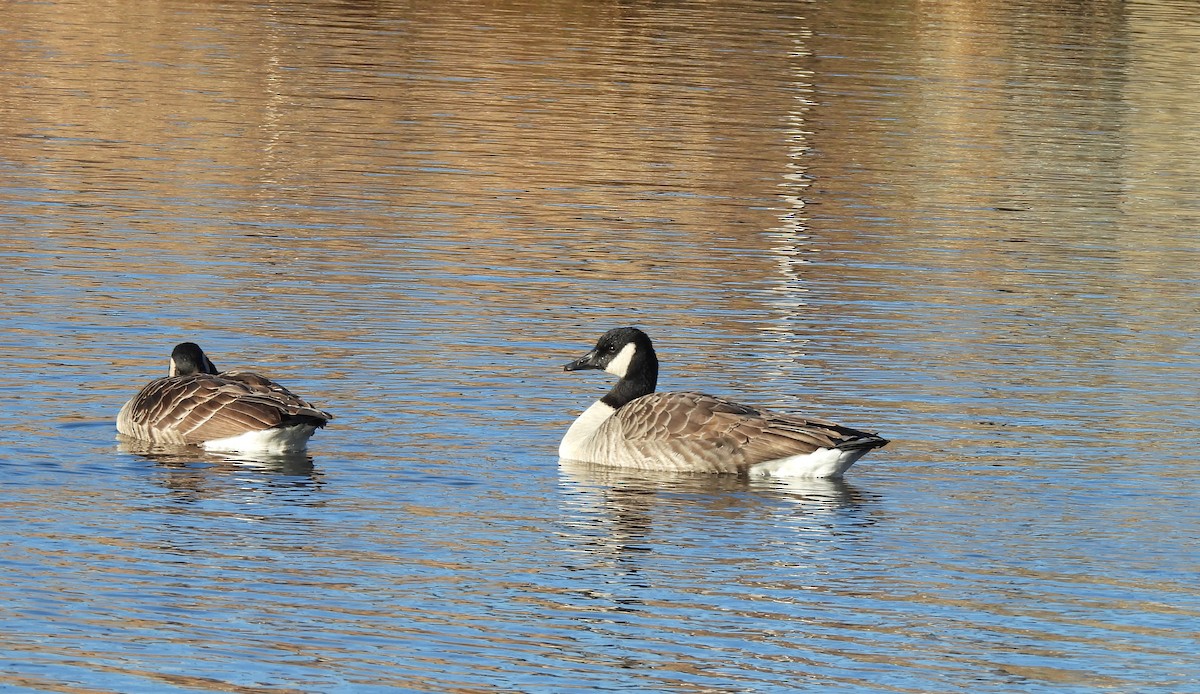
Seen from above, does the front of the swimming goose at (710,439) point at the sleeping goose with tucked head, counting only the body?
yes

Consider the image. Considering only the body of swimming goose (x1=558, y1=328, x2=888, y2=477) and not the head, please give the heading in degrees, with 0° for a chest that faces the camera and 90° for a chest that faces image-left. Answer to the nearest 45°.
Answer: approximately 90°
